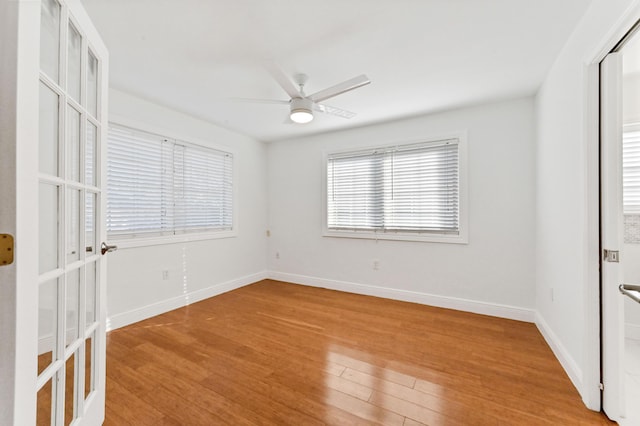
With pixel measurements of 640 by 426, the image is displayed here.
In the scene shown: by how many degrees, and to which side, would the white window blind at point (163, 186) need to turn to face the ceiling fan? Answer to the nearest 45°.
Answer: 0° — it already faces it

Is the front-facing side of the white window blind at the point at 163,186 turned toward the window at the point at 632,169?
yes

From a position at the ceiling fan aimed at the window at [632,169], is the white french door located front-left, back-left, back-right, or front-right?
back-right

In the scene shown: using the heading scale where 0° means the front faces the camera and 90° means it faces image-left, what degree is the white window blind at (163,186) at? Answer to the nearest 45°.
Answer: approximately 315°

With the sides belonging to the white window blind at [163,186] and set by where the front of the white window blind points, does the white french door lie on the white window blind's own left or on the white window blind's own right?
on the white window blind's own right

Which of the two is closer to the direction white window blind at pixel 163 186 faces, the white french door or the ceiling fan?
the ceiling fan
